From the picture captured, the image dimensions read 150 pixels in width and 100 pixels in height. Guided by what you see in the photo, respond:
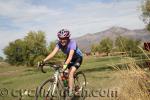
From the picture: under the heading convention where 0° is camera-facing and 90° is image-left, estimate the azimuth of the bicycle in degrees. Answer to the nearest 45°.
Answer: approximately 45°

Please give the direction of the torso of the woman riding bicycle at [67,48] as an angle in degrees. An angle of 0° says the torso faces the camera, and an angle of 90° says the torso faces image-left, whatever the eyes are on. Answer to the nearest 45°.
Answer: approximately 45°
